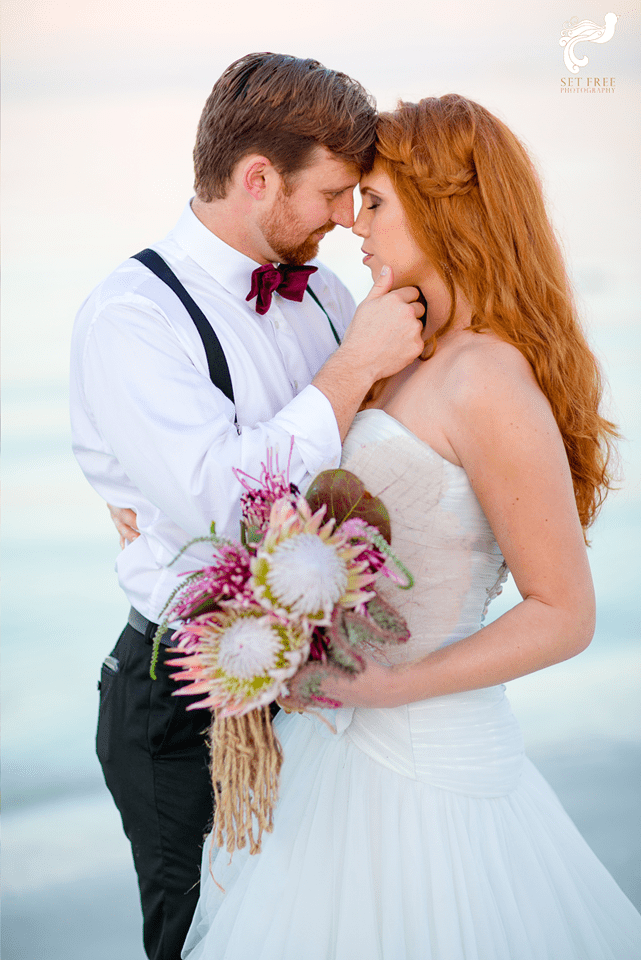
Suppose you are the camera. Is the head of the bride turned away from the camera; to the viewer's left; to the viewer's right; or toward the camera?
to the viewer's left

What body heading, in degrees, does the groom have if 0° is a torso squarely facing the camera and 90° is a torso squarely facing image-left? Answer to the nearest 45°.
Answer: approximately 315°

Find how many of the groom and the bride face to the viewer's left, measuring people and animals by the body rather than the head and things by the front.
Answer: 1

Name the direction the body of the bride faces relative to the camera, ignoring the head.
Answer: to the viewer's left
